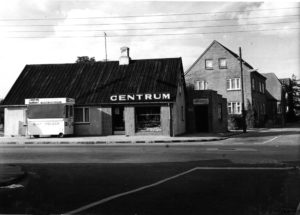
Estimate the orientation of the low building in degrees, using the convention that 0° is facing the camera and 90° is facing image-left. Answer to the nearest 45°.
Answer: approximately 0°
